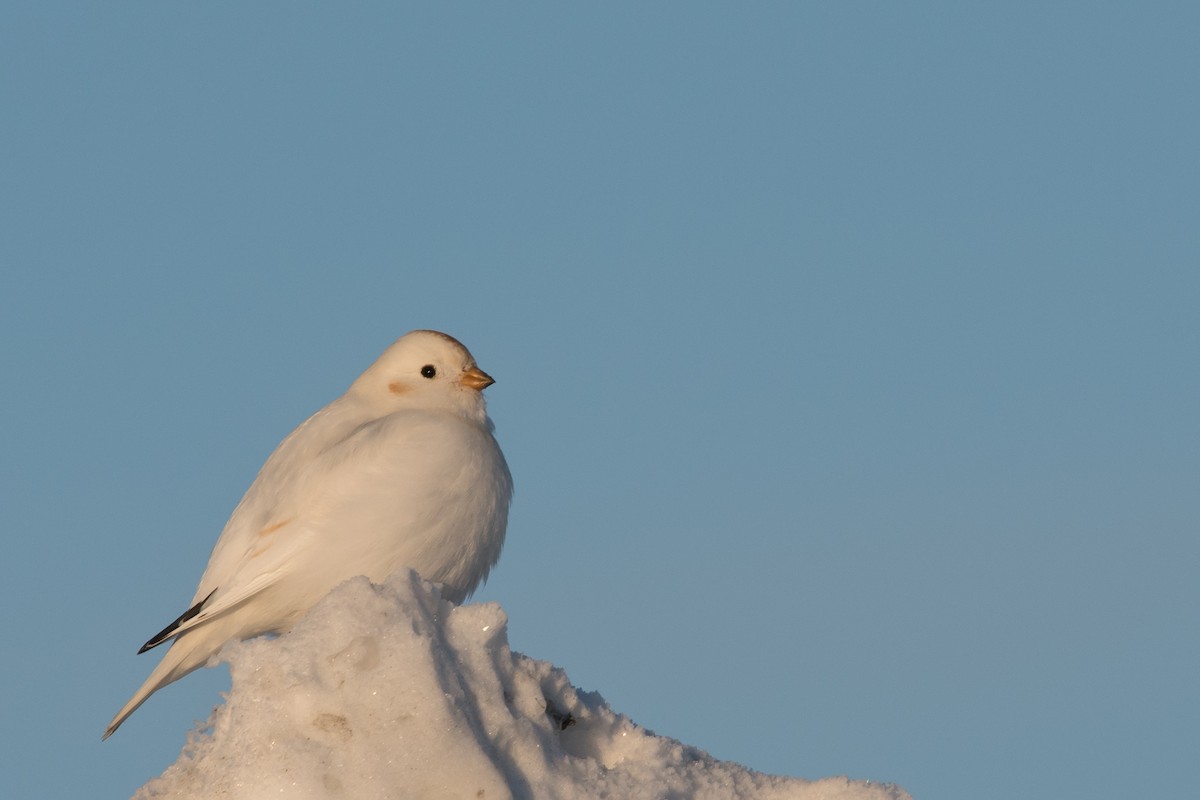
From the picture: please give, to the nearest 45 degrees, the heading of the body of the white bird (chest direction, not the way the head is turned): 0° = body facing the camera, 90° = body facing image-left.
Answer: approximately 270°
